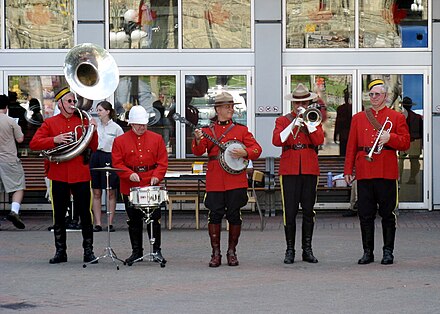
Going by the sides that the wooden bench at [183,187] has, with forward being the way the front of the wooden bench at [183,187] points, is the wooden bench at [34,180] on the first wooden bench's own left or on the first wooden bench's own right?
on the first wooden bench's own right

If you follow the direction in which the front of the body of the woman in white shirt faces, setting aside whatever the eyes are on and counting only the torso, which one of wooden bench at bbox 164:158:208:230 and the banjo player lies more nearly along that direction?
the banjo player

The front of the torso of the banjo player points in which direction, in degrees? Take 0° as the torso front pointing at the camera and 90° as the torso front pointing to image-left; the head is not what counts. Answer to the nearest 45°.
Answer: approximately 0°

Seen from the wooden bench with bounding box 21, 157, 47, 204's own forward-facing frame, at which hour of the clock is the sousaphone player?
The sousaphone player is roughly at 12 o'clock from the wooden bench.

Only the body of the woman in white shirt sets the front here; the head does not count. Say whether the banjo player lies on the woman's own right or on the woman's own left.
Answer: on the woman's own left

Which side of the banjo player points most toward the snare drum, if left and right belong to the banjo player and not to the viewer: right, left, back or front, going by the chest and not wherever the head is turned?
right

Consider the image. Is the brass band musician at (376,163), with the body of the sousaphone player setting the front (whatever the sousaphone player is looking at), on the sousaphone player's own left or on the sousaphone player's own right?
on the sousaphone player's own left

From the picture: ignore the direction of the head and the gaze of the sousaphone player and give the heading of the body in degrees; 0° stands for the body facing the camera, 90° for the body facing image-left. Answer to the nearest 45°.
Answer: approximately 0°
